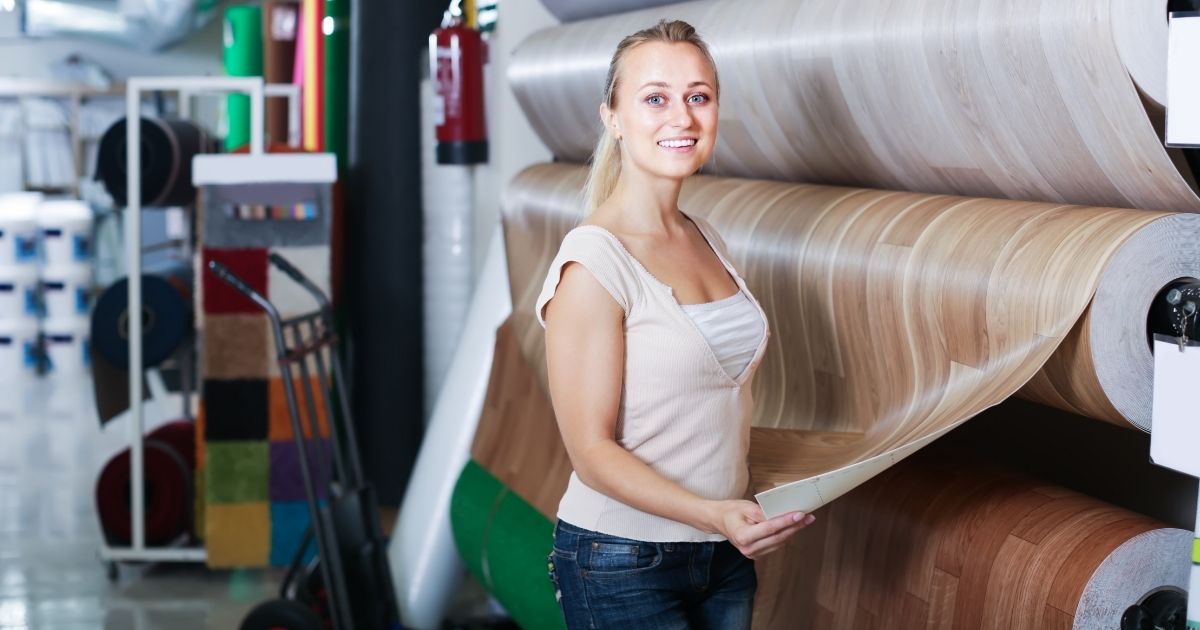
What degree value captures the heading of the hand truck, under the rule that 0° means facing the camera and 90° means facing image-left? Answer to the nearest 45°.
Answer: approximately 315°

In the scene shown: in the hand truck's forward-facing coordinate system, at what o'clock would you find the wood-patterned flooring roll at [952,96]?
The wood-patterned flooring roll is roughly at 1 o'clock from the hand truck.

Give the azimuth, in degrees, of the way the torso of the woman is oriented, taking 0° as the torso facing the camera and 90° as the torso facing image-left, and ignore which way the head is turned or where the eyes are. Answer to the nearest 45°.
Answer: approximately 315°

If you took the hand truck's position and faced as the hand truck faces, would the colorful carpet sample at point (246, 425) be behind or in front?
behind

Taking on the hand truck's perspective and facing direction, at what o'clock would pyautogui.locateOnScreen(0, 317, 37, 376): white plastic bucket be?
The white plastic bucket is roughly at 7 o'clock from the hand truck.

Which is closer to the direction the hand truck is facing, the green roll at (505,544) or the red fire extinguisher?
the green roll

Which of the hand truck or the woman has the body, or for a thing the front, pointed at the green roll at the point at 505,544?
the hand truck

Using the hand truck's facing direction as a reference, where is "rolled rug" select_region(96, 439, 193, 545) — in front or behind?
behind
